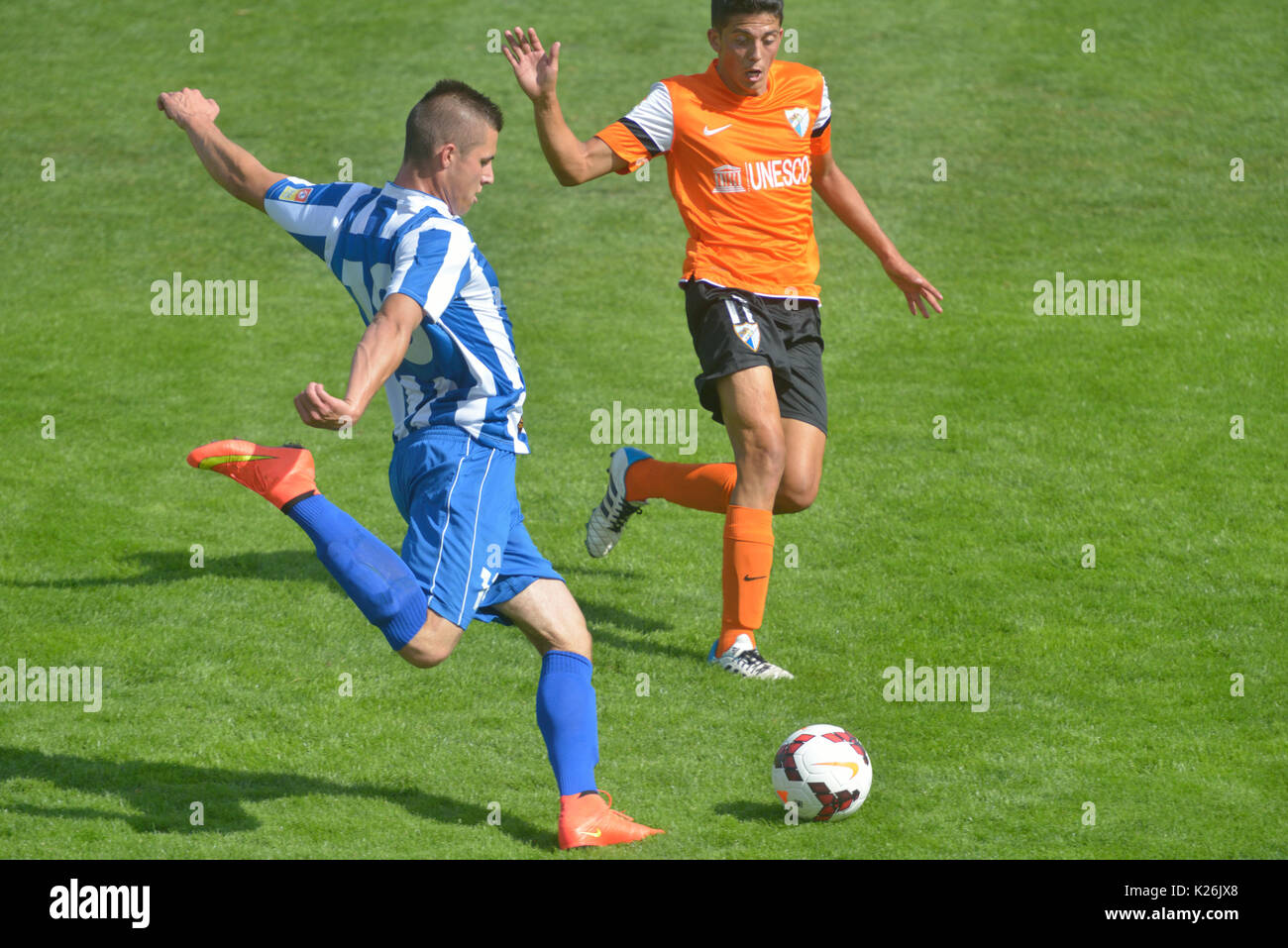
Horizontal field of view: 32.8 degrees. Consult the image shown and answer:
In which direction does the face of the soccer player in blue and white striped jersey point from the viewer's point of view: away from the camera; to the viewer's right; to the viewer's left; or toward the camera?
to the viewer's right

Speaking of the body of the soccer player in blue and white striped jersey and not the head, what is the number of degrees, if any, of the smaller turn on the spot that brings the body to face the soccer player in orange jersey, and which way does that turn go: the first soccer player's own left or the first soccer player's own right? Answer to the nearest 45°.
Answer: approximately 45° to the first soccer player's own left

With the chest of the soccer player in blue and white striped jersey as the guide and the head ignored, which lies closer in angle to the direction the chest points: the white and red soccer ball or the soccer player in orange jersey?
the white and red soccer ball

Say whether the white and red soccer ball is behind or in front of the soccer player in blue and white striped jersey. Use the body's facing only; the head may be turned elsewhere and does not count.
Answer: in front

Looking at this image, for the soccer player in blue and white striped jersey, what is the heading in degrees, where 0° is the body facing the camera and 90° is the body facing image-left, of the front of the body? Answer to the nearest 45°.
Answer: approximately 270°
